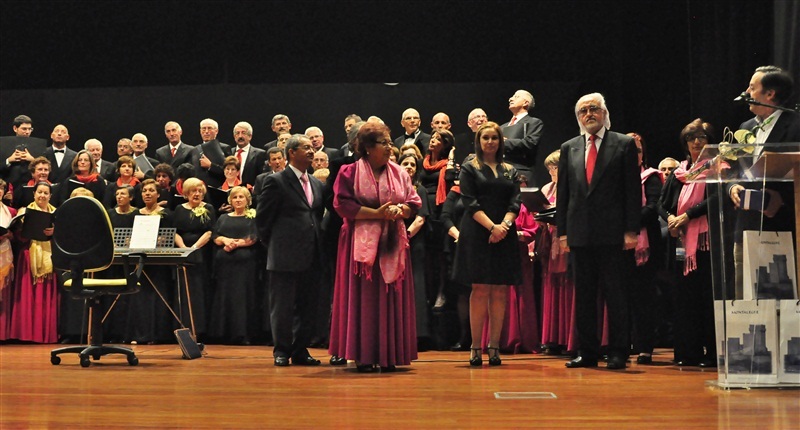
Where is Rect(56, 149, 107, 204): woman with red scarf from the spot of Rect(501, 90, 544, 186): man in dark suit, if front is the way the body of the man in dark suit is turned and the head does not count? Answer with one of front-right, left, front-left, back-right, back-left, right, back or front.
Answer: front-right

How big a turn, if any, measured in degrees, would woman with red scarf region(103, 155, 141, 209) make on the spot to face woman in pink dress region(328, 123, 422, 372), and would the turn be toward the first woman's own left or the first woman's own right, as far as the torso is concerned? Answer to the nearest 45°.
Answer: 0° — they already face them

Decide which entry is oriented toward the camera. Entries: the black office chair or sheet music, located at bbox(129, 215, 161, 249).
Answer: the sheet music

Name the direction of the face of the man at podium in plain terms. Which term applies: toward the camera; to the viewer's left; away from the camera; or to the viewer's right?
to the viewer's left

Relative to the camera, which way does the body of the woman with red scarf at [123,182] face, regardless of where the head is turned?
toward the camera

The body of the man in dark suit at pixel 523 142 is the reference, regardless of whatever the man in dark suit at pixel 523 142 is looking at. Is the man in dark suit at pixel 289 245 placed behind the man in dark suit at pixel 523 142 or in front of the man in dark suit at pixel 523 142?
in front

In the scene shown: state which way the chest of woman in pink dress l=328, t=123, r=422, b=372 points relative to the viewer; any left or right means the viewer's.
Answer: facing the viewer and to the right of the viewer

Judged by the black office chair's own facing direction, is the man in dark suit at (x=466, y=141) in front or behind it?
in front

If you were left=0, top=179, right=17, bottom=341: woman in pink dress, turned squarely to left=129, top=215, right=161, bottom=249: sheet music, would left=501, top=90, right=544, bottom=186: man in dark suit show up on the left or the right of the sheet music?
left

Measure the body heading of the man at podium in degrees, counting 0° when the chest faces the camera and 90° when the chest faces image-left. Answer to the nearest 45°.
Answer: approximately 45°

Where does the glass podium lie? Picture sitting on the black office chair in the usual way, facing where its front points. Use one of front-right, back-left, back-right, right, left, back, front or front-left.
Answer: right

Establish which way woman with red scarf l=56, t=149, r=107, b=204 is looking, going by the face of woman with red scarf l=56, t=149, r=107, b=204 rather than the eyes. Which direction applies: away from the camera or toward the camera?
toward the camera

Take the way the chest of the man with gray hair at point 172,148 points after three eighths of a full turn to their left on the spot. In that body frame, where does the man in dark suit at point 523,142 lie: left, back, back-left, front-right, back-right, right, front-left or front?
right

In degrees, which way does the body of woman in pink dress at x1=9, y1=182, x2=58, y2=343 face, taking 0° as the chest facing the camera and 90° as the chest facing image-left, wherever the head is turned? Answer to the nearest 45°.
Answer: approximately 315°

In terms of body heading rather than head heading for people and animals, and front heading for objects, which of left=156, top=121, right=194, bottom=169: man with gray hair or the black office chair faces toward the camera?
the man with gray hair

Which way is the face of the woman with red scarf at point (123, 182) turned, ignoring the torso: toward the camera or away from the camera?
toward the camera

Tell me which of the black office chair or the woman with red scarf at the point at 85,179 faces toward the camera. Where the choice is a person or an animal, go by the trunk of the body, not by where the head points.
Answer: the woman with red scarf

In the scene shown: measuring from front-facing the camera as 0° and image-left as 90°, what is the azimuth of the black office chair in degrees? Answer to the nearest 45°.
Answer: approximately 225°
